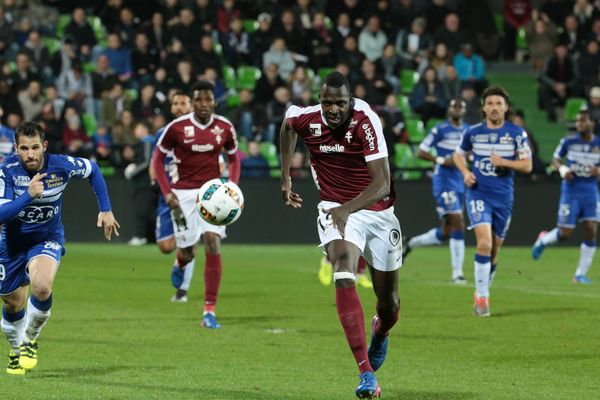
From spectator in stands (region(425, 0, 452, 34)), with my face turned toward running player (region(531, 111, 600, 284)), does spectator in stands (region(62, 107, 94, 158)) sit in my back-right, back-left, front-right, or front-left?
front-right

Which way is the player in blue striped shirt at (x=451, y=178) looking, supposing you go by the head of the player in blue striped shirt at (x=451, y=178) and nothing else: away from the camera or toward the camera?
toward the camera

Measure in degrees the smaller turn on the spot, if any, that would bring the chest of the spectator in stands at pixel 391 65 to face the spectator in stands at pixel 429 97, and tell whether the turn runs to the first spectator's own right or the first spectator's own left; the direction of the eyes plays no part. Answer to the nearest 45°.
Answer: approximately 45° to the first spectator's own left

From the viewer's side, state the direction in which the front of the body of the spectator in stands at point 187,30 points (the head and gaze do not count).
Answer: toward the camera

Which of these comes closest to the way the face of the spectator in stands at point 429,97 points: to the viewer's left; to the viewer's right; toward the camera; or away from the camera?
toward the camera

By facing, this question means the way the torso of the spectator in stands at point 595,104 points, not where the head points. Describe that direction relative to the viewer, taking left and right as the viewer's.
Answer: facing the viewer

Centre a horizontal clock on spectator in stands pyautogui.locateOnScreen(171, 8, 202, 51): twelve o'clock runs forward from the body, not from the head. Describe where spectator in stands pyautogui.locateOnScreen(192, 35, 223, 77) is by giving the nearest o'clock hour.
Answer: spectator in stands pyautogui.locateOnScreen(192, 35, 223, 77) is roughly at 11 o'clock from spectator in stands pyautogui.locateOnScreen(171, 8, 202, 51).

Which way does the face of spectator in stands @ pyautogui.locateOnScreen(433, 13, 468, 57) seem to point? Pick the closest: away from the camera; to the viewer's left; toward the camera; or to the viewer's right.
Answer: toward the camera

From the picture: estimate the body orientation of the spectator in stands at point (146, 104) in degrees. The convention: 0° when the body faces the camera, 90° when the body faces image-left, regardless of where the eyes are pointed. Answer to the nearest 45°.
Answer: approximately 0°

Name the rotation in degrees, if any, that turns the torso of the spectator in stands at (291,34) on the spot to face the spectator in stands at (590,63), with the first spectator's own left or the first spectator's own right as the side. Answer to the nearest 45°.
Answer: approximately 90° to the first spectator's own left

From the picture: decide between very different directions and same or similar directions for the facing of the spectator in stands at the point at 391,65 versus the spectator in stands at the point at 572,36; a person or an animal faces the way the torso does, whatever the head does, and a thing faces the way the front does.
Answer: same or similar directions

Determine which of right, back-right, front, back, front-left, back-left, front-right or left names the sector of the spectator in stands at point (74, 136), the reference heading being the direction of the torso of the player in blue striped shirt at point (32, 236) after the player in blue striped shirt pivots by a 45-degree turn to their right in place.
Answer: back-right

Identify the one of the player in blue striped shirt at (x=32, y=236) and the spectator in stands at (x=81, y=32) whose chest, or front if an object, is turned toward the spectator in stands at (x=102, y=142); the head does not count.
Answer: the spectator in stands at (x=81, y=32)

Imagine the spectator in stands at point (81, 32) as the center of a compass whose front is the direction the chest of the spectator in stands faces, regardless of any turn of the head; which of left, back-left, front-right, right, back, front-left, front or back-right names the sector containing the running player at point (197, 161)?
front

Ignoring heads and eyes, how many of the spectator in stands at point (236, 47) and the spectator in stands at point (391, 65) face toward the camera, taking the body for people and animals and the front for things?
2
